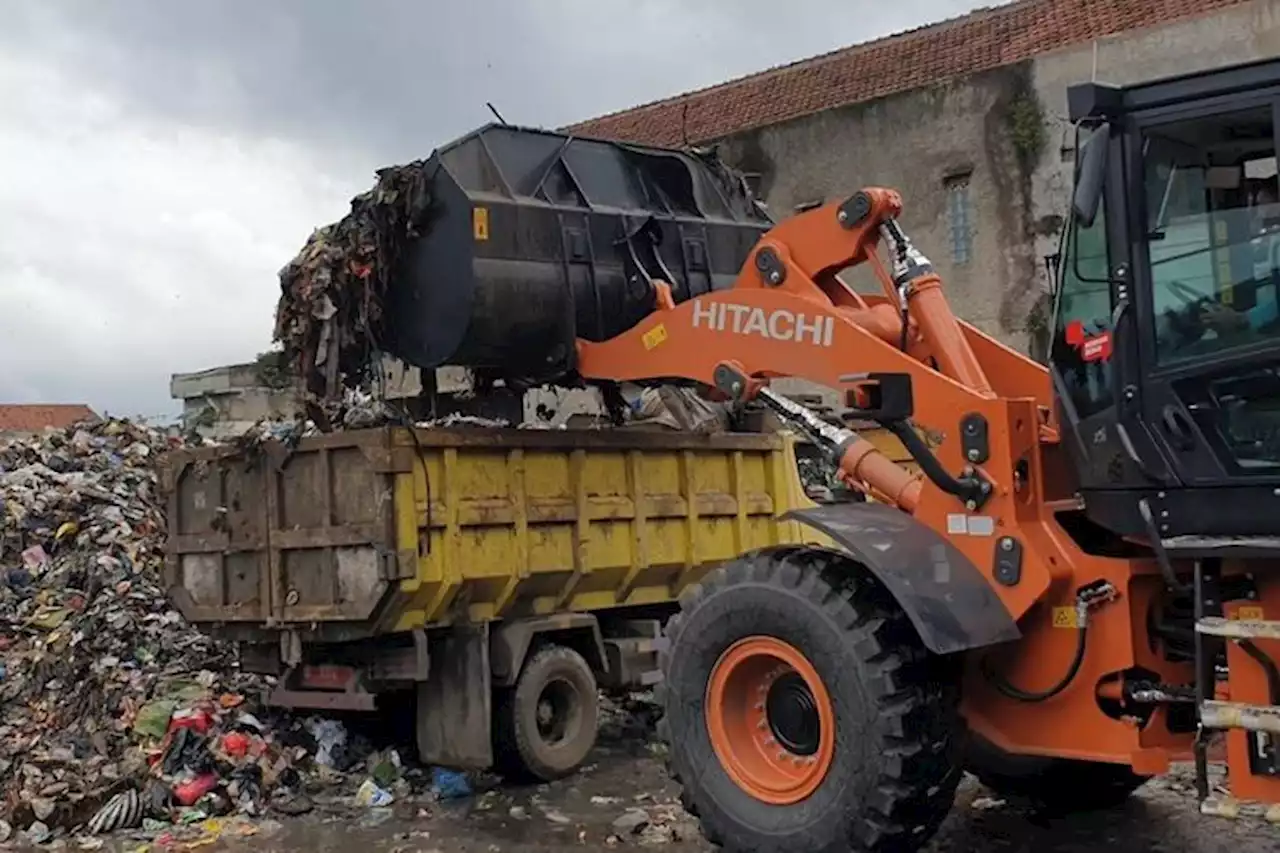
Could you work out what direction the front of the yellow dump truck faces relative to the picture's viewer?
facing away from the viewer and to the right of the viewer

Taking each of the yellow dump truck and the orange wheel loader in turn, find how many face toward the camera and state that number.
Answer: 0

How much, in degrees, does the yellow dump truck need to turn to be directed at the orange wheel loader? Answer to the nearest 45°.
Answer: approximately 90° to its right

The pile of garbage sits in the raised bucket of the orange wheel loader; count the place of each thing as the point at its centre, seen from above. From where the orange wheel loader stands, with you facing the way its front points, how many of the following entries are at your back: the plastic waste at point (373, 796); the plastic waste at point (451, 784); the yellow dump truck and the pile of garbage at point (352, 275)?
0

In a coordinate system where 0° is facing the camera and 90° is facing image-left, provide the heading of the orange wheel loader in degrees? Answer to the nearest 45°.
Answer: approximately 135°
